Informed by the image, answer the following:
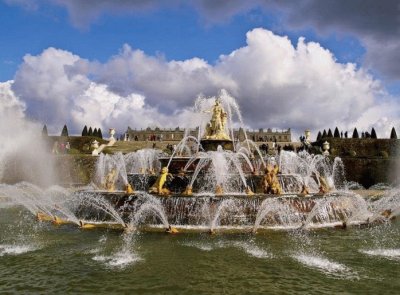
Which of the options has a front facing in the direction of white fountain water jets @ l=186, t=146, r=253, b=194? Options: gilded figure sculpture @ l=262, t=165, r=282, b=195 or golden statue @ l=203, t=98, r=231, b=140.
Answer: the golden statue

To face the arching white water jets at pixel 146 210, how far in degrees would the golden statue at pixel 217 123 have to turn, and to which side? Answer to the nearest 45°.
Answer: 0° — it already faces it

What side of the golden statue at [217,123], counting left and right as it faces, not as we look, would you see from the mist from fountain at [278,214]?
front

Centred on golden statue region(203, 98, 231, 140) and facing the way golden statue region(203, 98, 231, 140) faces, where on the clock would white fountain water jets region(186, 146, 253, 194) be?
The white fountain water jets is roughly at 12 o'clock from the golden statue.

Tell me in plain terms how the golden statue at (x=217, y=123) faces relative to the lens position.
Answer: facing the viewer

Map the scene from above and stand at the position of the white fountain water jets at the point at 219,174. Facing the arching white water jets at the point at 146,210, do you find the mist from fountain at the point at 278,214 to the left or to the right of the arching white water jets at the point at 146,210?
left
